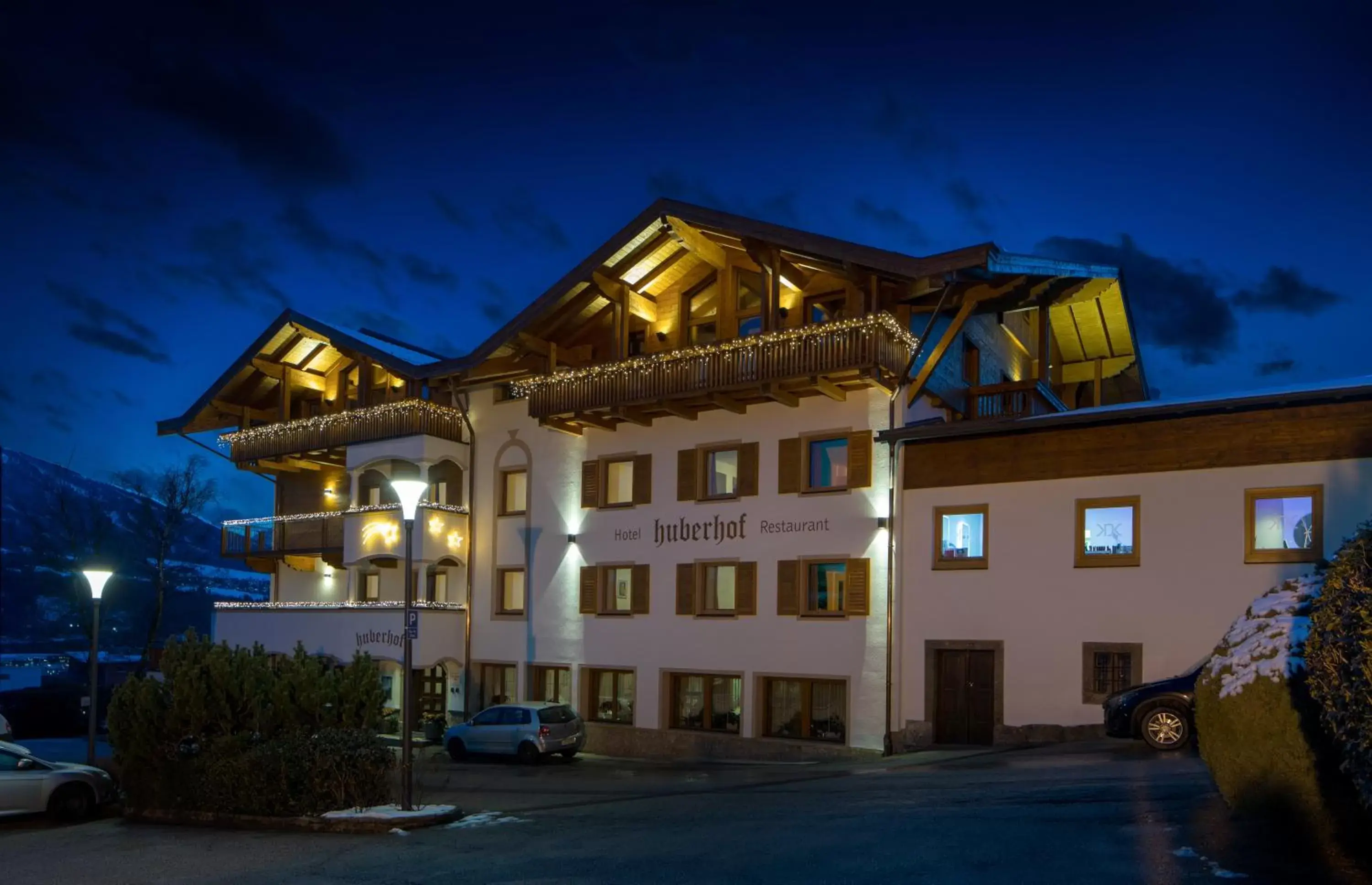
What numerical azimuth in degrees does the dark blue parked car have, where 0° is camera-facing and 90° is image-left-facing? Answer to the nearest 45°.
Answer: approximately 90°

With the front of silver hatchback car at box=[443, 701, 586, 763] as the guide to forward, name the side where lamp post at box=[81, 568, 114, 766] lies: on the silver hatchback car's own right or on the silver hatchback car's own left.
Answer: on the silver hatchback car's own left

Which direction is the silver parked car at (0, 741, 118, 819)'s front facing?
to the viewer's right

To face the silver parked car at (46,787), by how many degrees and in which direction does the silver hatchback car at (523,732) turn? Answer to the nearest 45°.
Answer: approximately 90° to its left

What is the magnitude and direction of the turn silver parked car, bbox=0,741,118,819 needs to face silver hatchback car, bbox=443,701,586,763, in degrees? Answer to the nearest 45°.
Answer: approximately 45° to its left
